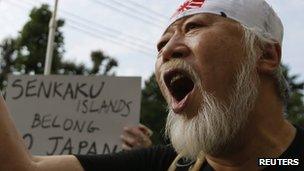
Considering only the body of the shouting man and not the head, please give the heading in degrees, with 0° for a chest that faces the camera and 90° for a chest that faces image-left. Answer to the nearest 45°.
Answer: approximately 45°

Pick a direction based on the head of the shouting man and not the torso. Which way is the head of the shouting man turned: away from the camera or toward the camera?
toward the camera

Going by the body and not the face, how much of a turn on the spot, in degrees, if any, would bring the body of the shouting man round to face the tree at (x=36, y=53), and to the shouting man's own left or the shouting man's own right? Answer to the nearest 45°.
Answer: approximately 135° to the shouting man's own right

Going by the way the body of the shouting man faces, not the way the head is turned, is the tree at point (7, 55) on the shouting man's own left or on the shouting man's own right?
on the shouting man's own right
